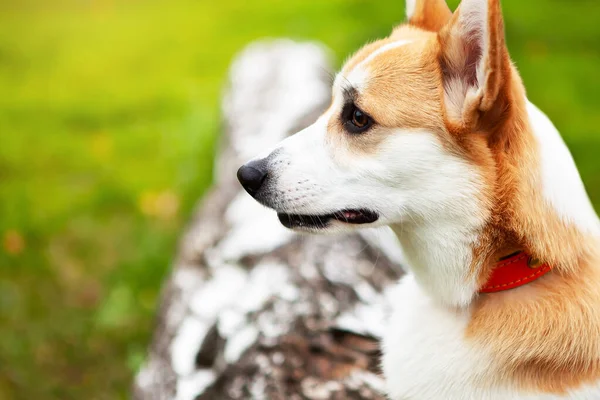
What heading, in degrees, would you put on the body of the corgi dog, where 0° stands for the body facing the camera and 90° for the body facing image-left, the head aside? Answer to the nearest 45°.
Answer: approximately 90°
